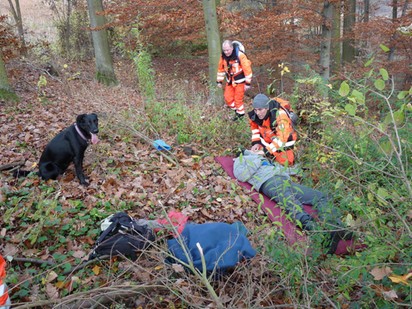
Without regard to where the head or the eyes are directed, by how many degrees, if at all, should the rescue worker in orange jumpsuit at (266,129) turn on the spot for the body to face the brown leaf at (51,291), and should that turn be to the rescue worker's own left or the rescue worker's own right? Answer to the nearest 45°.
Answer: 0° — they already face it

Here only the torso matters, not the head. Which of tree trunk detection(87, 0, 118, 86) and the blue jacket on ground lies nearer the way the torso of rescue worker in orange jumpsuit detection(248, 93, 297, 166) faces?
the blue jacket on ground

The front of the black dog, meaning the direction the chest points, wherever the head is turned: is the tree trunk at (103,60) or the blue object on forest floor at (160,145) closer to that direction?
the blue object on forest floor

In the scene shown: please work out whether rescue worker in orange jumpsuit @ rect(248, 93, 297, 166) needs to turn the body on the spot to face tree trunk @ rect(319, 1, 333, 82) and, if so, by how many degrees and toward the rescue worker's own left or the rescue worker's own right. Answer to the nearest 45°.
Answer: approximately 135° to the rescue worker's own right

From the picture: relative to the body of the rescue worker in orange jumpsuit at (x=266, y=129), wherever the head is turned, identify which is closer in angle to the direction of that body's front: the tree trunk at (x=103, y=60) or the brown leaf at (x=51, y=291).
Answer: the brown leaf

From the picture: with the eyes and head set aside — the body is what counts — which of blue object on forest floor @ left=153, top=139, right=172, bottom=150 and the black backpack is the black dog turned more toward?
the blue object on forest floor

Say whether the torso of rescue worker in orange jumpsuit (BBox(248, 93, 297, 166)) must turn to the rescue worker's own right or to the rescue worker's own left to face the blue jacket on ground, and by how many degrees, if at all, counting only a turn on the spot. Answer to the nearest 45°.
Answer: approximately 45° to the rescue worker's own left

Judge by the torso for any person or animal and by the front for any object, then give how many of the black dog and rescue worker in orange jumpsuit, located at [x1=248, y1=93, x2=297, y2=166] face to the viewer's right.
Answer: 1

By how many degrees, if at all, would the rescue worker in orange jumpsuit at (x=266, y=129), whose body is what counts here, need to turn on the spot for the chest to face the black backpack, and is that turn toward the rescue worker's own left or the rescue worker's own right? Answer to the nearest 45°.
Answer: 0° — they already face it

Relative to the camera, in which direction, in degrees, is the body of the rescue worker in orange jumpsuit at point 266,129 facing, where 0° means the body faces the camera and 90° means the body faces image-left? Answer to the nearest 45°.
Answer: approximately 45°

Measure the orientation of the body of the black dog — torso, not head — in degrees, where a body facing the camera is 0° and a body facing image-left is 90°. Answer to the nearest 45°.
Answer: approximately 270°

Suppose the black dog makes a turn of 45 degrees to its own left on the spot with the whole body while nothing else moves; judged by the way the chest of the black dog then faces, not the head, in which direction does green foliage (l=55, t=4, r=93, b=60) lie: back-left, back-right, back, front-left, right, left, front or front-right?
front-left
